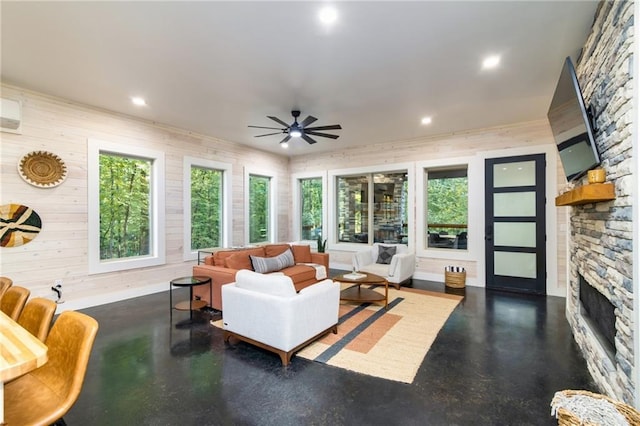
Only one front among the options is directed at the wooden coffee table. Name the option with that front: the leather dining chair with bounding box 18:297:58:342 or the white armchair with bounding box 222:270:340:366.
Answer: the white armchair

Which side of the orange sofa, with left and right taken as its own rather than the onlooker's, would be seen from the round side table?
right

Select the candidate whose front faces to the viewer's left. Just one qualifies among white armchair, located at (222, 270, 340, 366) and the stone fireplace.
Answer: the stone fireplace

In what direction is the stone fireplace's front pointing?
to the viewer's left

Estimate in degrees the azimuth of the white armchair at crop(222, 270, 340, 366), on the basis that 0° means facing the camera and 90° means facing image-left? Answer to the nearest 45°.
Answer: approximately 225°

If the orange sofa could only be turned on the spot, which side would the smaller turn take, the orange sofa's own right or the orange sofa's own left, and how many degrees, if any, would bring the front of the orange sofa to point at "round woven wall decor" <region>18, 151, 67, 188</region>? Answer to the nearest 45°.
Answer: approximately 135° to the orange sofa's own right

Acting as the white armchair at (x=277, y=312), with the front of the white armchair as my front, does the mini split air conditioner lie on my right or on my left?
on my left

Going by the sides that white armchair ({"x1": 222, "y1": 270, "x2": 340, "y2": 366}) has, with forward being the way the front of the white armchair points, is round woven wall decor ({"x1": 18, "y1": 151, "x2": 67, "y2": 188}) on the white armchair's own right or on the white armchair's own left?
on the white armchair's own left

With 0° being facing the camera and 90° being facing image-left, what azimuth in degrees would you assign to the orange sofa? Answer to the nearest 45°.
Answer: approximately 315°
